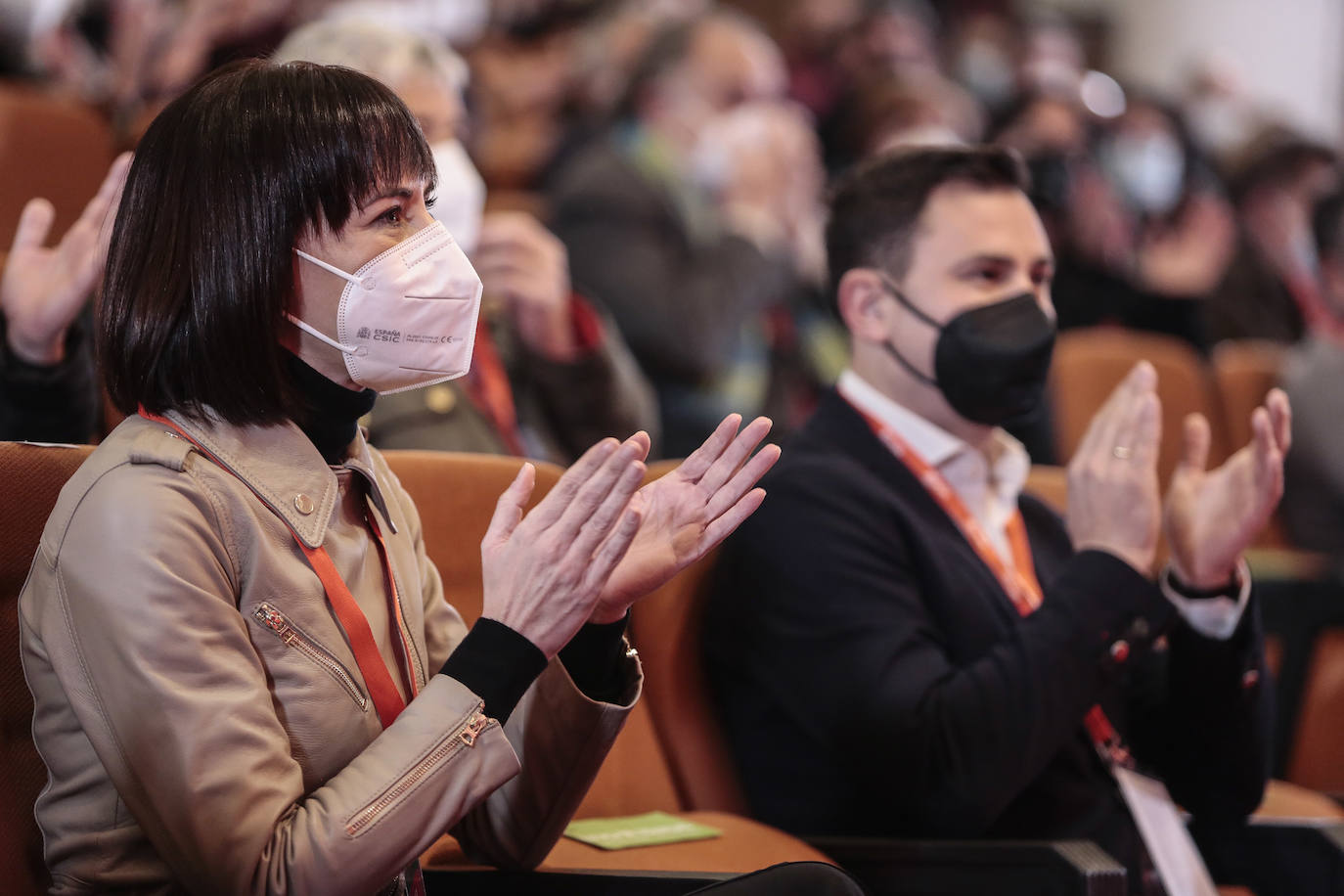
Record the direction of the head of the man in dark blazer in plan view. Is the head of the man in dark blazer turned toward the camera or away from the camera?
toward the camera

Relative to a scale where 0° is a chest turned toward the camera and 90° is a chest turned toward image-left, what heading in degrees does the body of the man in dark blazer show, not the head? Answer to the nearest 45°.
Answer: approximately 315°

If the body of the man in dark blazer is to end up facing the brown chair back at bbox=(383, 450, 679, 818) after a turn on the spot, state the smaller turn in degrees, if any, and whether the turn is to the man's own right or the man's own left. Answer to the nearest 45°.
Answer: approximately 135° to the man's own right

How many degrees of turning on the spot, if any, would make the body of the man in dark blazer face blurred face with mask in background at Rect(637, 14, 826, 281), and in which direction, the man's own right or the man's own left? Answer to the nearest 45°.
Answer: approximately 135° to the man's own left

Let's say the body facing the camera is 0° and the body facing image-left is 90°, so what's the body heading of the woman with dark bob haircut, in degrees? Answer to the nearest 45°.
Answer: approximately 315°

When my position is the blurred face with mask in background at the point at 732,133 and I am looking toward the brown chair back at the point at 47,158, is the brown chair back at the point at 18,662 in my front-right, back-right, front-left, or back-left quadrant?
front-left

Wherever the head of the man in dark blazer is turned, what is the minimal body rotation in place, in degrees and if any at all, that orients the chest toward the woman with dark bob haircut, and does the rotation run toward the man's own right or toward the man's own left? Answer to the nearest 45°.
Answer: approximately 90° to the man's own right

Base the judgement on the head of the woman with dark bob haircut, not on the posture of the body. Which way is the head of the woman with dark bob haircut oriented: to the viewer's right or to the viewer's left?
to the viewer's right

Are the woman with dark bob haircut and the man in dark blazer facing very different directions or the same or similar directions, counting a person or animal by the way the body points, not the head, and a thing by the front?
same or similar directions

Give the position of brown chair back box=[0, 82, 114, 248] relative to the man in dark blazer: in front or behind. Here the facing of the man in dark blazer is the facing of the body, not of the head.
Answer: behind

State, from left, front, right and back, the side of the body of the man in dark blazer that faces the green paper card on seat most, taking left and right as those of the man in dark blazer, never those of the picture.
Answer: right

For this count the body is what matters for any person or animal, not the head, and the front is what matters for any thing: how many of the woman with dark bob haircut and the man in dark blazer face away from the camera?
0
